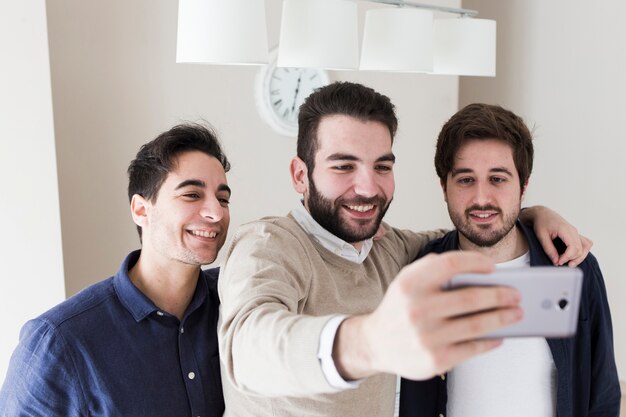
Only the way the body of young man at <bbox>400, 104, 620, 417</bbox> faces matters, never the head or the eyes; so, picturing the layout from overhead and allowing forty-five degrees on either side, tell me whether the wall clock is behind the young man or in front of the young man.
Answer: behind

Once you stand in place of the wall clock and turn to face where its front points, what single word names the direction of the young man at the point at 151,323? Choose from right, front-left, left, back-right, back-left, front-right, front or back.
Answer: front

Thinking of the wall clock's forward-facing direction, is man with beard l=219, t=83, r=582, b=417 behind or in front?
in front

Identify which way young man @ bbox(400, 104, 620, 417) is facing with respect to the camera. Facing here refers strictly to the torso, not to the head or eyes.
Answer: toward the camera

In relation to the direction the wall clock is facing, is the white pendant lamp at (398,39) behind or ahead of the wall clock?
ahead

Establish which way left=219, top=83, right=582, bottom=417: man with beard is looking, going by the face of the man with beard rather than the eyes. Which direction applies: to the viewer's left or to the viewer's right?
to the viewer's right

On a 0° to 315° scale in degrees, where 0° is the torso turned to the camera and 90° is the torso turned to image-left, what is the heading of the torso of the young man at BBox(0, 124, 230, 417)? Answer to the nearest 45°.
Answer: approximately 315°

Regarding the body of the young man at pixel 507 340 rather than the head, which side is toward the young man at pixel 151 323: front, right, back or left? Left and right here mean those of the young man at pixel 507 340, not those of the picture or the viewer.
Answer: right

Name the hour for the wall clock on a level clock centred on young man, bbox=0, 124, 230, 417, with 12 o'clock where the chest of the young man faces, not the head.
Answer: The wall clock is roughly at 8 o'clock from the young man.

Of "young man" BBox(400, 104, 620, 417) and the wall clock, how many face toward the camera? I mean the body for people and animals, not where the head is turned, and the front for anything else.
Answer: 2

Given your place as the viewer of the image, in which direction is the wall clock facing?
facing the viewer

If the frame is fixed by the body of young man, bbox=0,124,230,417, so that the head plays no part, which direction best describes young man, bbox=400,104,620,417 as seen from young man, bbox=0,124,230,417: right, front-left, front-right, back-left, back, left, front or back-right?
front-left

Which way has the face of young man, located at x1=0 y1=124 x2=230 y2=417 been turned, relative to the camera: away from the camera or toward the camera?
toward the camera

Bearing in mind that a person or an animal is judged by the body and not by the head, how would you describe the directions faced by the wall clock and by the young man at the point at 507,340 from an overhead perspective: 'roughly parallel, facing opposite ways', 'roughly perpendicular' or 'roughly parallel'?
roughly parallel

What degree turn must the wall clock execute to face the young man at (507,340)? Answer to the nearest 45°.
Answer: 0° — it already faces them
